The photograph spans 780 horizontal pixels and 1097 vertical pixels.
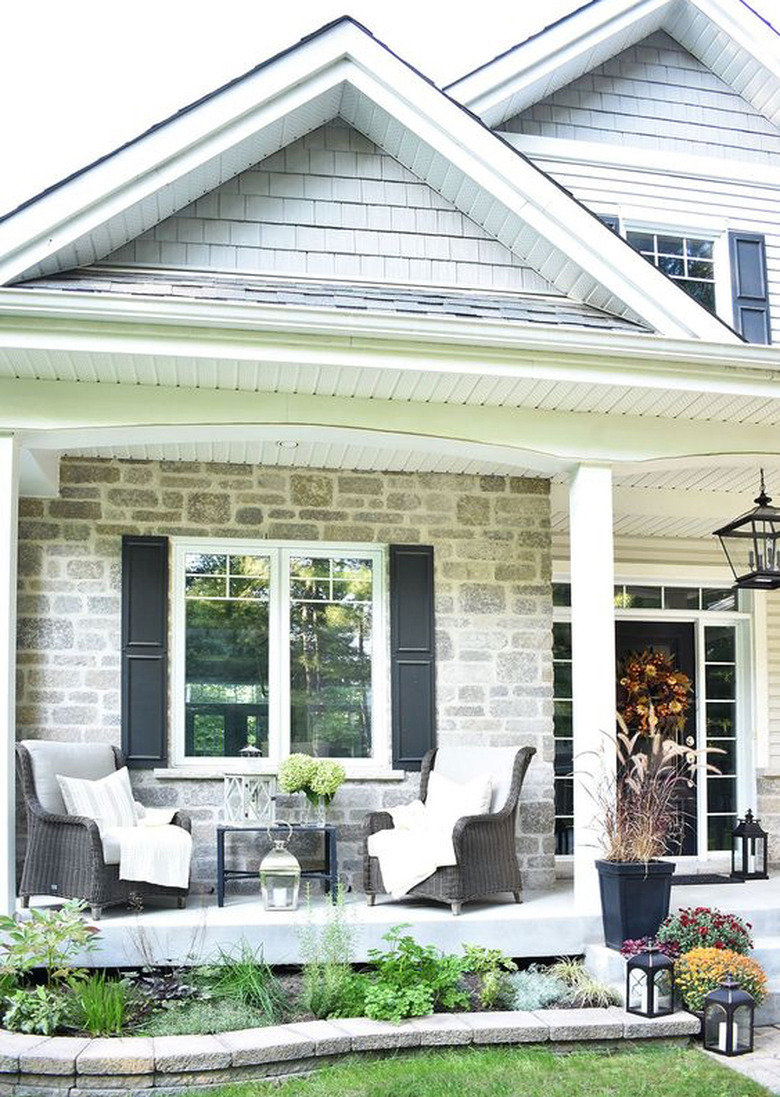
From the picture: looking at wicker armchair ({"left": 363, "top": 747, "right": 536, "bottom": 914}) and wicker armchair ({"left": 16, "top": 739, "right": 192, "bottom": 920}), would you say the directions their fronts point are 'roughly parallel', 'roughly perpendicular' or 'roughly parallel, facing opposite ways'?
roughly perpendicular

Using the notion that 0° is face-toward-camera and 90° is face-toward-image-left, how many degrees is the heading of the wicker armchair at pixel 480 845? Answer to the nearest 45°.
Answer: approximately 45°

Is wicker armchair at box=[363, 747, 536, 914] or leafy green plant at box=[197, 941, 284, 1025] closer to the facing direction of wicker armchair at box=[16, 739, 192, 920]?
the leafy green plant

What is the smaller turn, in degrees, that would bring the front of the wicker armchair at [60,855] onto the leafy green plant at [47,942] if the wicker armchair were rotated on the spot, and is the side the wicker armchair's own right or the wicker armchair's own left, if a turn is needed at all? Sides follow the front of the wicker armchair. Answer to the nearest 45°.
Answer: approximately 45° to the wicker armchair's own right

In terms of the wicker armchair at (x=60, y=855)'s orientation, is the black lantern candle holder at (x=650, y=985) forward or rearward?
forward

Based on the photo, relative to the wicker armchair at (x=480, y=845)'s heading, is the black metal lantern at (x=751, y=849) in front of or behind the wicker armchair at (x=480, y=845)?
behind

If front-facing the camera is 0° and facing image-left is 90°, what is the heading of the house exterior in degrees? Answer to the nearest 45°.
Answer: approximately 0°

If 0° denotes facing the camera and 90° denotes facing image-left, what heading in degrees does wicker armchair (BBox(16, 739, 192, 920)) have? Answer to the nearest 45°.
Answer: approximately 315°

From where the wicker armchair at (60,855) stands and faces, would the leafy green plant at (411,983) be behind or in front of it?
in front
